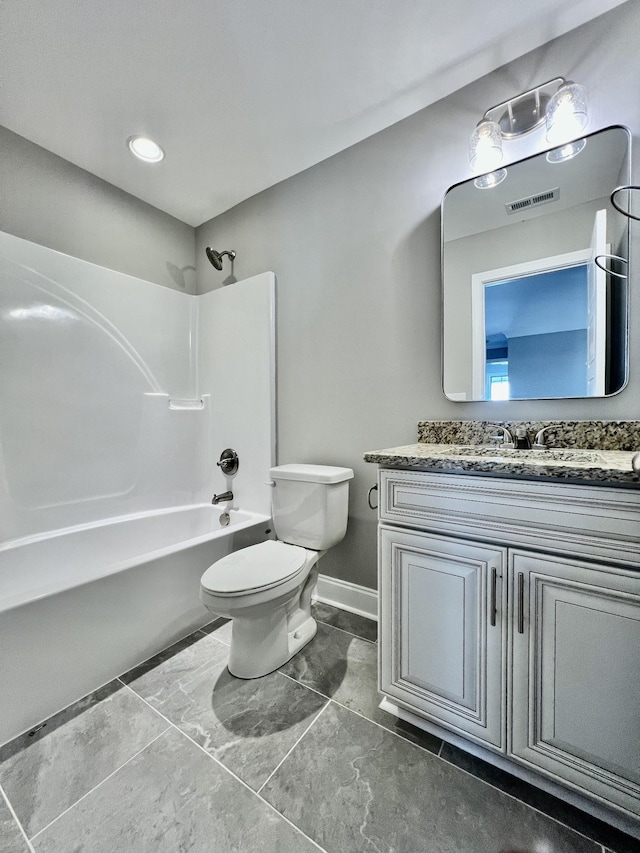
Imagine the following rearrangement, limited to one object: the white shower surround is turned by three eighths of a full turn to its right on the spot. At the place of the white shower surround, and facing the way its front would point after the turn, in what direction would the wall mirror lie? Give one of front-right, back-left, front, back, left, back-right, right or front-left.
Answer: back-left

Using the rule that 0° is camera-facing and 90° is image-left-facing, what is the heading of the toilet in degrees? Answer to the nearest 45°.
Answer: approximately 45°

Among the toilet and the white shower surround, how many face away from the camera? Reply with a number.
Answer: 0

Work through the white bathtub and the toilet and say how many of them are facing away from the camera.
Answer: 0

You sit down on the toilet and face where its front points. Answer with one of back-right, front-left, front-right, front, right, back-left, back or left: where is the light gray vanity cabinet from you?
left

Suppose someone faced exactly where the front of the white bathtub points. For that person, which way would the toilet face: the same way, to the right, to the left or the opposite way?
to the right

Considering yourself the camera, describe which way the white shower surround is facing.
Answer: facing the viewer and to the right of the viewer

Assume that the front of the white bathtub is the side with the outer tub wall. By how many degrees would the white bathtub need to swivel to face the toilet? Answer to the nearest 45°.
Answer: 0° — it already faces it

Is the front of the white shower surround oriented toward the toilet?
yes

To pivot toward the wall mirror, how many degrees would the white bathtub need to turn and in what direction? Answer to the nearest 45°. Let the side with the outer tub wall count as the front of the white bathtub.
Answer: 0° — it already faces it
